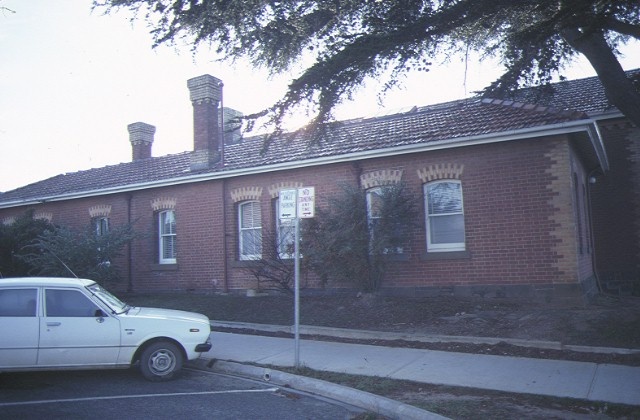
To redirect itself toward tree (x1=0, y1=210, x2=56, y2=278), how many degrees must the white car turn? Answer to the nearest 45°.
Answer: approximately 90° to its left

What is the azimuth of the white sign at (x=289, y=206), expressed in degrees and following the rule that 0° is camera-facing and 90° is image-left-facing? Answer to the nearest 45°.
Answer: approximately 0°

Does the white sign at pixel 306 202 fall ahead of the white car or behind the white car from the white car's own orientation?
ahead

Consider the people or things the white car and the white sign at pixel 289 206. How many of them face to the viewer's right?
1

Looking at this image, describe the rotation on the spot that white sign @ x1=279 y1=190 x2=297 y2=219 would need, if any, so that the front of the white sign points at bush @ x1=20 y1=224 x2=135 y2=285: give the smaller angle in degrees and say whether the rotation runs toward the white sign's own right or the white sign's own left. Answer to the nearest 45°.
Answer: approximately 135° to the white sign's own right

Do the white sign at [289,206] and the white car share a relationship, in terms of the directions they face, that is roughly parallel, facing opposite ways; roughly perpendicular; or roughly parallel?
roughly perpendicular

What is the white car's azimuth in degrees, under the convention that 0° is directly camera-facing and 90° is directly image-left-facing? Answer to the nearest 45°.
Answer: approximately 270°

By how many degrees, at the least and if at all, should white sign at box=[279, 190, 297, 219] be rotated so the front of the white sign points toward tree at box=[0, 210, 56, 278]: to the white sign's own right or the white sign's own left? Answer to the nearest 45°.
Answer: approximately 135° to the white sign's own right

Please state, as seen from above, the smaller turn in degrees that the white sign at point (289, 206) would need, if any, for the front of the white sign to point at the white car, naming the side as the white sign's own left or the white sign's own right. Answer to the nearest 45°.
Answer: approximately 90° to the white sign's own right

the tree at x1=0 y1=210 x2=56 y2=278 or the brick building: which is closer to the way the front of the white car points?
the brick building
